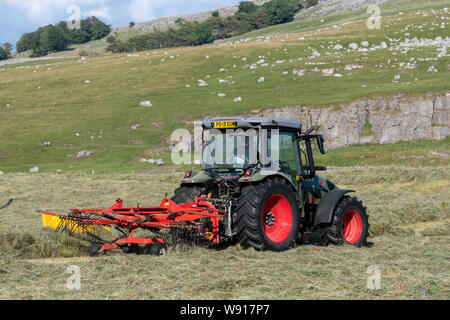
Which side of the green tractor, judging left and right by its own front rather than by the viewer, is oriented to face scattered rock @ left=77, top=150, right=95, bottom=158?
left

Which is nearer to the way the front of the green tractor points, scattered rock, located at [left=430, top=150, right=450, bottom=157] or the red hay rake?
the scattered rock

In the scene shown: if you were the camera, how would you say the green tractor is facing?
facing away from the viewer and to the right of the viewer

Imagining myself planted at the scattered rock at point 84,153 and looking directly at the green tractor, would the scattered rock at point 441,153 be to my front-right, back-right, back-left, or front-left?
front-left

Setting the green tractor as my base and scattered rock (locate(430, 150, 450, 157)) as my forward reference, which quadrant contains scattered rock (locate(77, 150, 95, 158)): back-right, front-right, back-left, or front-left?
front-left

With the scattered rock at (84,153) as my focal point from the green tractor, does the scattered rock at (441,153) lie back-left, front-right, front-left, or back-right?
front-right

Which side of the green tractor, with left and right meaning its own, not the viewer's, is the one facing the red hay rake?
back

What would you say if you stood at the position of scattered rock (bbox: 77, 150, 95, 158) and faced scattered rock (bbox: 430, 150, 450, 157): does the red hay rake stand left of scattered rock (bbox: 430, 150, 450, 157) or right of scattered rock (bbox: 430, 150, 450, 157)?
right

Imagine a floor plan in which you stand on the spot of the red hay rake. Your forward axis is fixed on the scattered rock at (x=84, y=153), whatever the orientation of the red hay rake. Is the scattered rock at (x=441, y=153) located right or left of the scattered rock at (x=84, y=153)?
right

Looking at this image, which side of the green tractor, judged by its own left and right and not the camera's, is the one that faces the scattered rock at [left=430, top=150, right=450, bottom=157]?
front

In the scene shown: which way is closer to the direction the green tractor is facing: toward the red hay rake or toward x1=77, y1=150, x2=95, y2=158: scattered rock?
the scattered rock
